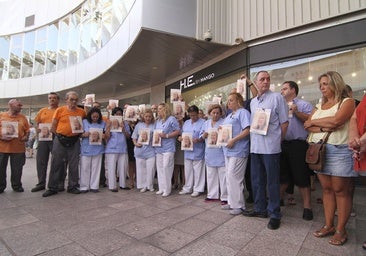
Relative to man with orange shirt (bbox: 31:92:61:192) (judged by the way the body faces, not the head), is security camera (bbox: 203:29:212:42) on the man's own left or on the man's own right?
on the man's own left

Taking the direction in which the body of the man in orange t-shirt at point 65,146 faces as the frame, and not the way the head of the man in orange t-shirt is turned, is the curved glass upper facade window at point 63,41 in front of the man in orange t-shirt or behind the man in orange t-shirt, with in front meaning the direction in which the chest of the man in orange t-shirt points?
behind

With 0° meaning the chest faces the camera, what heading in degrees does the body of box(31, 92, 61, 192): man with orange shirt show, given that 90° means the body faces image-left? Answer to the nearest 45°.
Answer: approximately 45°

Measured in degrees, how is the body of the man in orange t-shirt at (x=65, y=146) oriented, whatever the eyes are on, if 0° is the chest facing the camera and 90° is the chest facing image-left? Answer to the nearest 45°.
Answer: approximately 0°

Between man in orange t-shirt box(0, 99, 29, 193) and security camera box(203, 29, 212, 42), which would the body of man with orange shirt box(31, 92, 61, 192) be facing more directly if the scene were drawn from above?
the man in orange t-shirt

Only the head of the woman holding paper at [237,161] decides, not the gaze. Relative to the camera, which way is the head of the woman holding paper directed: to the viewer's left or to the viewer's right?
to the viewer's left

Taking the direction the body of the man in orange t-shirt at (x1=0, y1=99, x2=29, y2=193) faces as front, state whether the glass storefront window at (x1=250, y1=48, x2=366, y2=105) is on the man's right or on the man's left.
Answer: on the man's left

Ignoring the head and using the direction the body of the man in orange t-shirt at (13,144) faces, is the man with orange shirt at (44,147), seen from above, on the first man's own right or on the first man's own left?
on the first man's own left

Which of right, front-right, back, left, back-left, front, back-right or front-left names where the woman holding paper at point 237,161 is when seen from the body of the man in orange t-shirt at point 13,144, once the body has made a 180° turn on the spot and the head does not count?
back-right

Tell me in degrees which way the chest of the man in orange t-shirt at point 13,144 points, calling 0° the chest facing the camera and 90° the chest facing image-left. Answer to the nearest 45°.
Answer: approximately 0°

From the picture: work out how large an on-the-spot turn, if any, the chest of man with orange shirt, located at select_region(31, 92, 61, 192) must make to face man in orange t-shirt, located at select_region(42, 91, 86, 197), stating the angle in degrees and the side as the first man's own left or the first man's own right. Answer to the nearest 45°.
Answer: approximately 90° to the first man's own left
